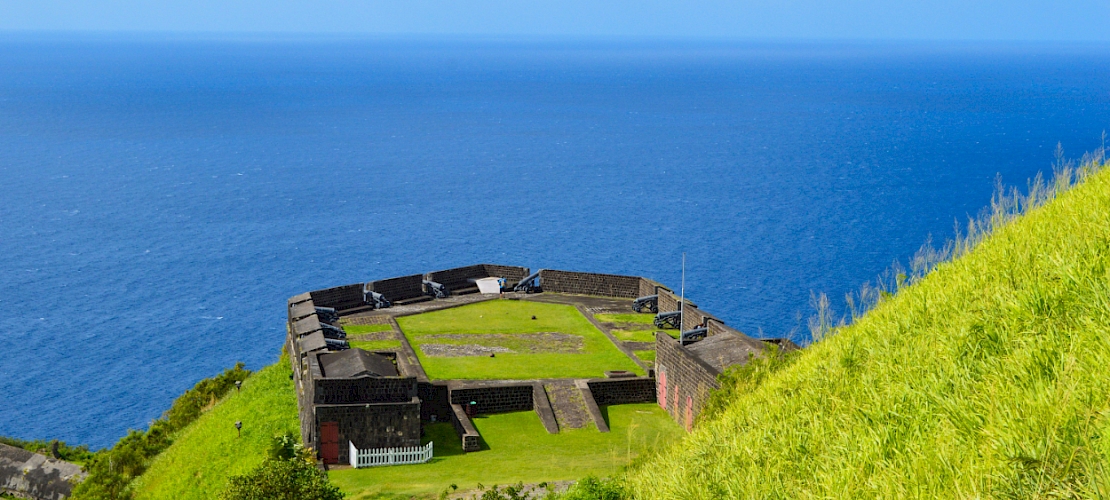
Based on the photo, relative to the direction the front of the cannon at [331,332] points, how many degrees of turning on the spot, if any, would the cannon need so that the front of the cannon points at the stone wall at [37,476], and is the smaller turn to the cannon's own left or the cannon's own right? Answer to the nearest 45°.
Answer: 0° — it already faces it

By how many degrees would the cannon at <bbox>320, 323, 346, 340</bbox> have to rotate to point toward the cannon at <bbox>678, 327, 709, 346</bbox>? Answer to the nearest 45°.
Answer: approximately 180°

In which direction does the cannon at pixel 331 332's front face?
to the viewer's left

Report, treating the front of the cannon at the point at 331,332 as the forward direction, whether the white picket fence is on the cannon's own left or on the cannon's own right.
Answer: on the cannon's own left

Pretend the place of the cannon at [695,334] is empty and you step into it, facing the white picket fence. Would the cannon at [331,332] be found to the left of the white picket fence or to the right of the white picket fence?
right
